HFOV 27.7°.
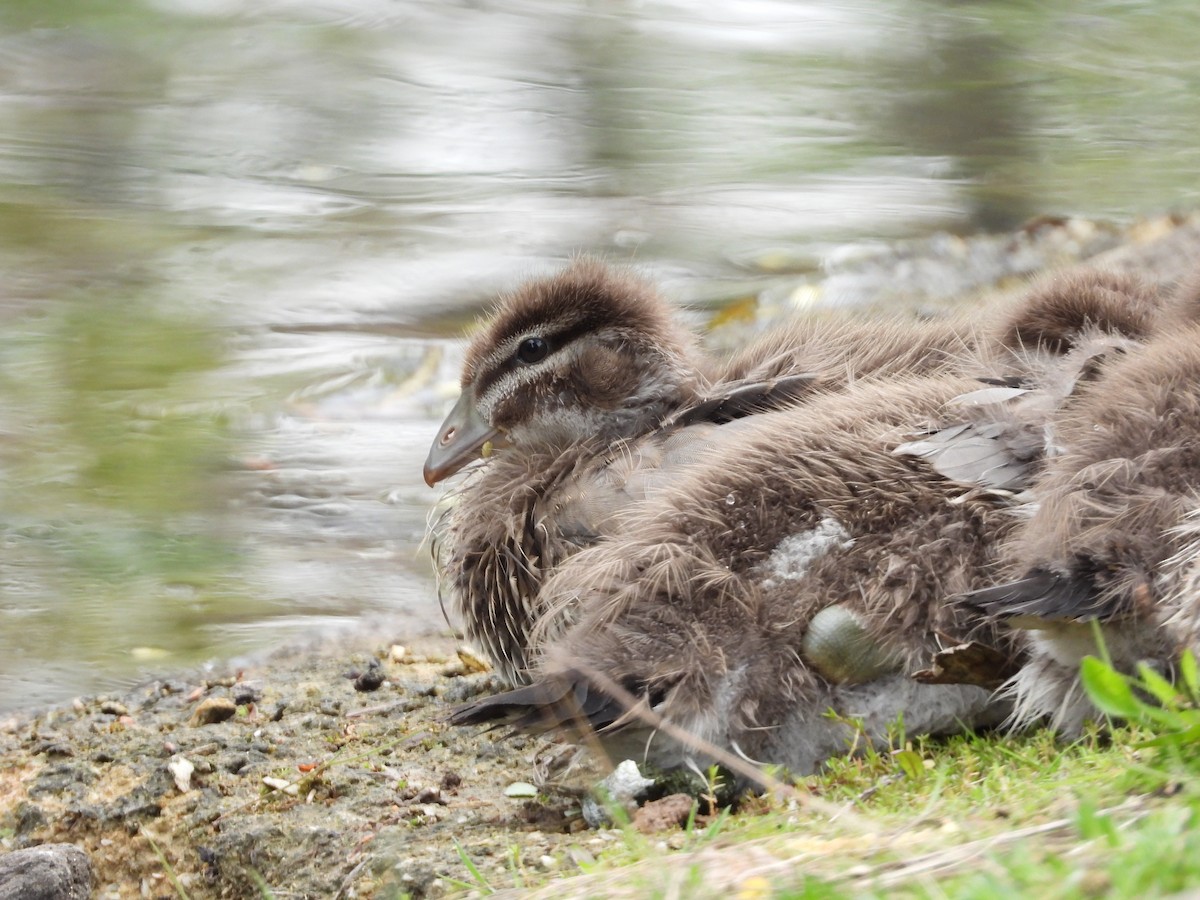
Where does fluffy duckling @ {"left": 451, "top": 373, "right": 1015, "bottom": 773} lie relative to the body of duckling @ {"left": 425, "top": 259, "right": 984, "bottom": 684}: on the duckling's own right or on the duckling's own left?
on the duckling's own left

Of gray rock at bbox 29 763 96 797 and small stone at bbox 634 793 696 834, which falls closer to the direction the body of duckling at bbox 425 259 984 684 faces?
the gray rock

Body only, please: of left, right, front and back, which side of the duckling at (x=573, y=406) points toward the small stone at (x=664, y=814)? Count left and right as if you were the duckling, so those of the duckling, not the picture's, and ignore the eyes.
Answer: left

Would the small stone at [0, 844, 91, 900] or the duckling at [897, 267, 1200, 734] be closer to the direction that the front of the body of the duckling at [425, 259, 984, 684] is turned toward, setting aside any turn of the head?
the small stone

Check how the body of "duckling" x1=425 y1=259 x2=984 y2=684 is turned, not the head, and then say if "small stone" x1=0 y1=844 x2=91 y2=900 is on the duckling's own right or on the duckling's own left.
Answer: on the duckling's own left

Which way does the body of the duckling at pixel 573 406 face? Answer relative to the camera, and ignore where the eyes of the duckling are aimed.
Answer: to the viewer's left

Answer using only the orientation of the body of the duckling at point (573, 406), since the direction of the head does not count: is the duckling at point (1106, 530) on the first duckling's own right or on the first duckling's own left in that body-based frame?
on the first duckling's own left
